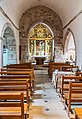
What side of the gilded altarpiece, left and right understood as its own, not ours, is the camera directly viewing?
front

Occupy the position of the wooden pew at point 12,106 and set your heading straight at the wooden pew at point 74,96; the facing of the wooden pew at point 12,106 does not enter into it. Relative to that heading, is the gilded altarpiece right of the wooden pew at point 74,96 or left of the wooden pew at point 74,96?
left

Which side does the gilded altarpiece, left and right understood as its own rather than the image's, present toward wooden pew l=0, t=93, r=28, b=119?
front

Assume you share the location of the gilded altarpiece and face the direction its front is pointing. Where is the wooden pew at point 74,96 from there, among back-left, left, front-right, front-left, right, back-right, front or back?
front
